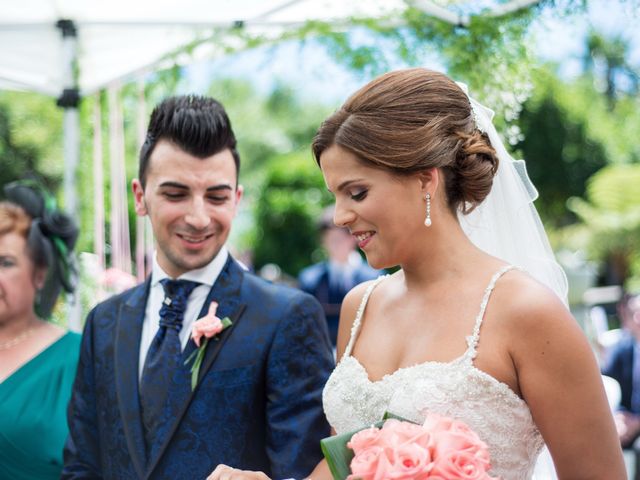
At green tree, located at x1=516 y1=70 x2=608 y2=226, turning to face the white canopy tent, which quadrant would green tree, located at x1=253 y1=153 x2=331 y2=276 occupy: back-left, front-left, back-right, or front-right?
front-right

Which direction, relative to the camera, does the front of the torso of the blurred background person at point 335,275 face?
toward the camera

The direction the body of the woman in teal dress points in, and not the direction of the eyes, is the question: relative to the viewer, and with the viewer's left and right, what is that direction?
facing the viewer and to the left of the viewer

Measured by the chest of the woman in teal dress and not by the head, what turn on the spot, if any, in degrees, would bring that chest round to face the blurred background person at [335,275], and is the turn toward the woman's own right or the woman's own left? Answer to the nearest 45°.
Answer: approximately 180°

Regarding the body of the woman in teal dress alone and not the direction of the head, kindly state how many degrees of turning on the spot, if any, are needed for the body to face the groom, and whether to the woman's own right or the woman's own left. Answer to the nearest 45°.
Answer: approximately 90° to the woman's own left

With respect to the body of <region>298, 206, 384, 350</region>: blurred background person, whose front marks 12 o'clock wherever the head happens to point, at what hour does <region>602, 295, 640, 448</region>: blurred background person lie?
<region>602, 295, 640, 448</region>: blurred background person is roughly at 9 o'clock from <region>298, 206, 384, 350</region>: blurred background person.

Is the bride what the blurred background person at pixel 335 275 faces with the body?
yes

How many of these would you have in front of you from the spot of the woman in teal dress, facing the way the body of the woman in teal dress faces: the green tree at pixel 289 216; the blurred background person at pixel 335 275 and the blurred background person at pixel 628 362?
0

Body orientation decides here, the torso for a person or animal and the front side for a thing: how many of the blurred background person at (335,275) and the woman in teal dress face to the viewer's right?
0

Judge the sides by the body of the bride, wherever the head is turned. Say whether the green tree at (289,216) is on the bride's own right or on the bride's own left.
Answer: on the bride's own right

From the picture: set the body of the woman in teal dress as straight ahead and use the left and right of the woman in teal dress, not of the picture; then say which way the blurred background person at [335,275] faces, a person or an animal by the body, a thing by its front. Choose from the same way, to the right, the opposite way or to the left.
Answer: the same way

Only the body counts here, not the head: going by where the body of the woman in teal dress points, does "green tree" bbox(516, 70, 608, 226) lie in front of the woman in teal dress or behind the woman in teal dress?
behind

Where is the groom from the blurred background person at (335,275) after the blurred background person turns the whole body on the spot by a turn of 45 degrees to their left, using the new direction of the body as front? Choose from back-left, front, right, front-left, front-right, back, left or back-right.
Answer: front-right

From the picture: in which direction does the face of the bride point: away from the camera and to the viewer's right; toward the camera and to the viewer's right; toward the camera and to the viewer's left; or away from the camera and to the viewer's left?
toward the camera and to the viewer's left
